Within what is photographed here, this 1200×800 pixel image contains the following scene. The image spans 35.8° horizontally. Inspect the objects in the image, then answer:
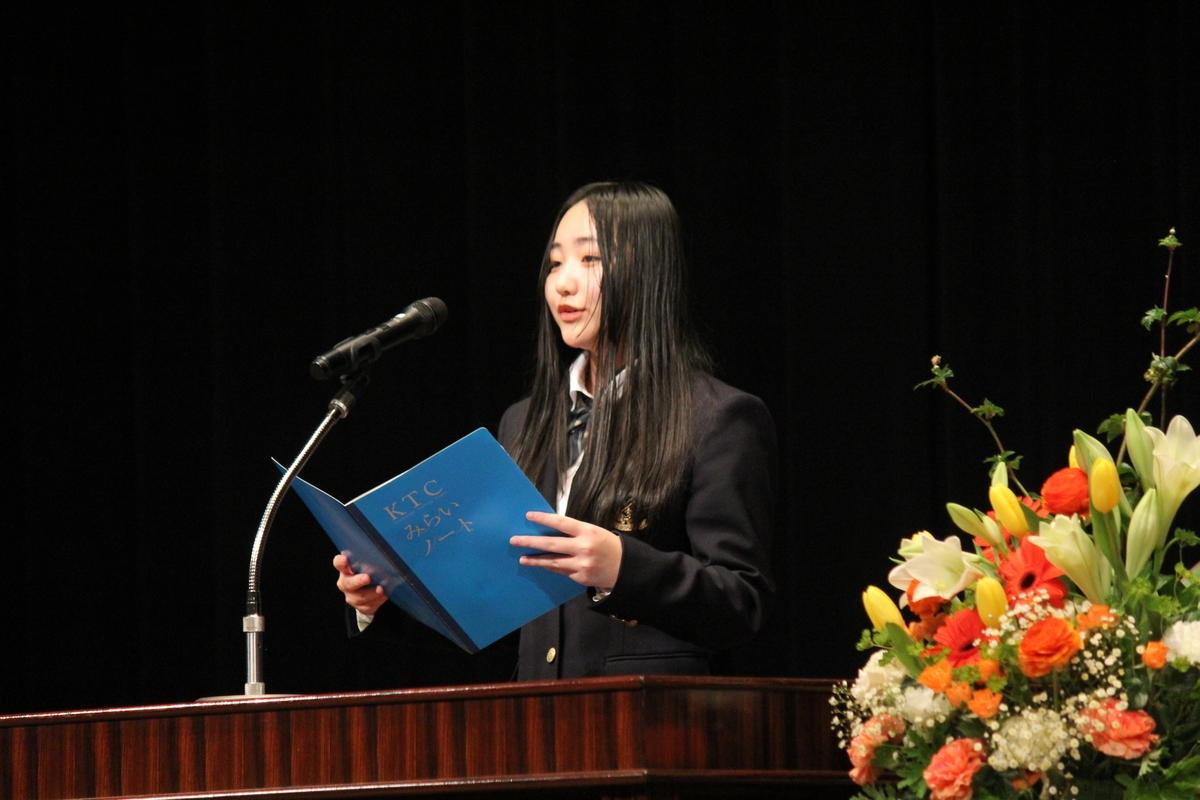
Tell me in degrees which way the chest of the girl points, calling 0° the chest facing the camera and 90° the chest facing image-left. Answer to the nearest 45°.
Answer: approximately 45°

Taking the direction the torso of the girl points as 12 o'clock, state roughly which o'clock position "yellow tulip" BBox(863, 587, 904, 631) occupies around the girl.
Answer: The yellow tulip is roughly at 10 o'clock from the girl.

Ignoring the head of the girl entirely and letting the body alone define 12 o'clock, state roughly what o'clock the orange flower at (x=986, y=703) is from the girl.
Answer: The orange flower is roughly at 10 o'clock from the girl.

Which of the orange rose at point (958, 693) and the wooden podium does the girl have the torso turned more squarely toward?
the wooden podium
